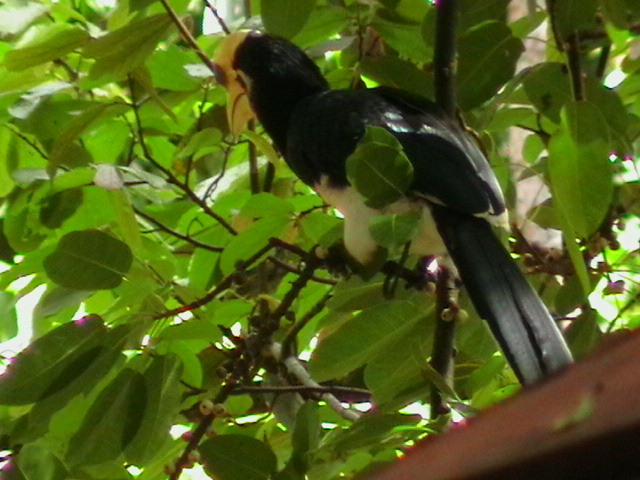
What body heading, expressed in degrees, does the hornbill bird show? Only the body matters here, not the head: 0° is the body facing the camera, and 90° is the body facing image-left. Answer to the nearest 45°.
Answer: approximately 90°
